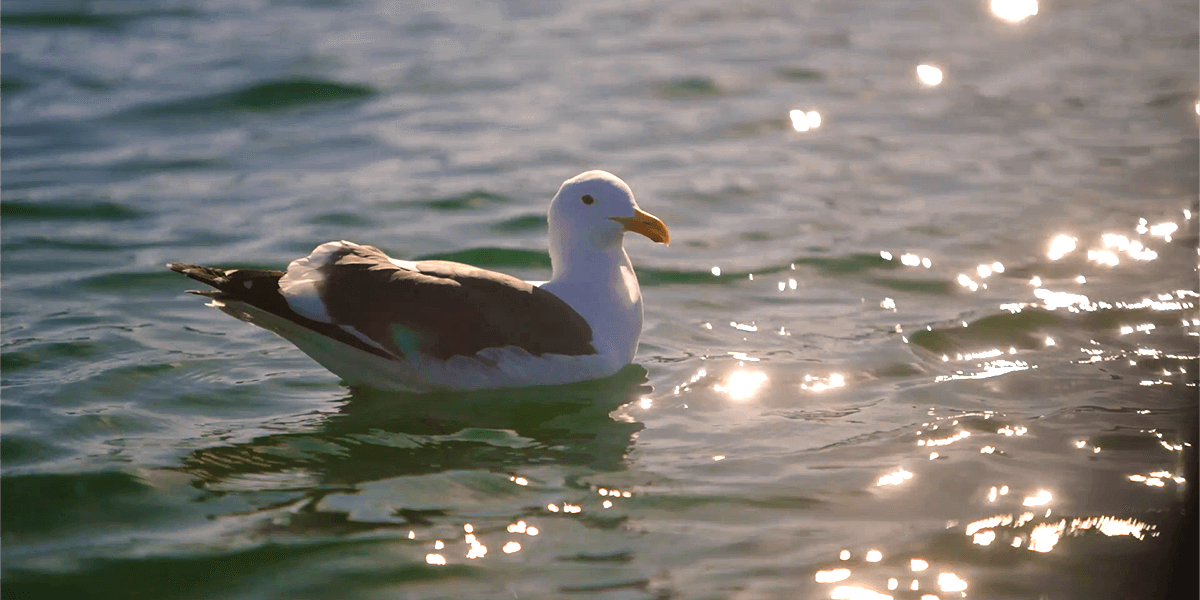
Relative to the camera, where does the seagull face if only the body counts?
to the viewer's right
